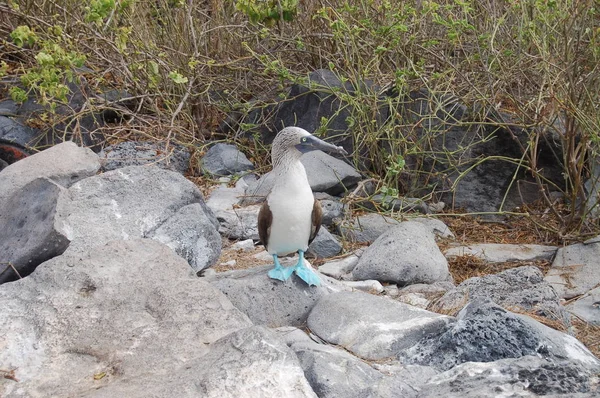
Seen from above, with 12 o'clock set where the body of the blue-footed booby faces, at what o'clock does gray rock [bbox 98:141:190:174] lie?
The gray rock is roughly at 5 o'clock from the blue-footed booby.

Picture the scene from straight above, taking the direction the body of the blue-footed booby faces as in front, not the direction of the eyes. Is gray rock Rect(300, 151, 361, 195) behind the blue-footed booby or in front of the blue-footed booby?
behind

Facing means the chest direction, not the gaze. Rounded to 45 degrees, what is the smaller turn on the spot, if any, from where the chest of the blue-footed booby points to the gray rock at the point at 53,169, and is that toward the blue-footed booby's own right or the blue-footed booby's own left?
approximately 135° to the blue-footed booby's own right

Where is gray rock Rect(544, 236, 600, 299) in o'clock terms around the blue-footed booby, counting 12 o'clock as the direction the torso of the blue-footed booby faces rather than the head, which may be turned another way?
The gray rock is roughly at 8 o'clock from the blue-footed booby.

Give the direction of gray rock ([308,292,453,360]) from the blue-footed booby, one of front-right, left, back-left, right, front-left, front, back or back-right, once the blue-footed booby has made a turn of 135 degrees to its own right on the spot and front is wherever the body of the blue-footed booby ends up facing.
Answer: back

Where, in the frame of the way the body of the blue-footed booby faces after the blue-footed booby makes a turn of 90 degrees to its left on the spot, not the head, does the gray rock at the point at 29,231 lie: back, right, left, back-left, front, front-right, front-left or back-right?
back

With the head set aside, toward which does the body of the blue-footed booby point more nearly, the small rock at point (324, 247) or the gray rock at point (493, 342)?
the gray rock

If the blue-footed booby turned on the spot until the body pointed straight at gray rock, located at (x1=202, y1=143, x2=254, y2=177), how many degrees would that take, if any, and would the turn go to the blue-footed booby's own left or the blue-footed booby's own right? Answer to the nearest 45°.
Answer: approximately 180°

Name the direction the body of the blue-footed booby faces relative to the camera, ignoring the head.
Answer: toward the camera

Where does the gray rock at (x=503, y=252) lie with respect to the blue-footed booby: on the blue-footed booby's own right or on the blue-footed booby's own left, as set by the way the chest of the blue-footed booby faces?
on the blue-footed booby's own left

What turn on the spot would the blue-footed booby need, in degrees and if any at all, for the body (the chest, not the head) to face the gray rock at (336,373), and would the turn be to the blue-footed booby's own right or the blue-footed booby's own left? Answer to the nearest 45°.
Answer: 0° — it already faces it

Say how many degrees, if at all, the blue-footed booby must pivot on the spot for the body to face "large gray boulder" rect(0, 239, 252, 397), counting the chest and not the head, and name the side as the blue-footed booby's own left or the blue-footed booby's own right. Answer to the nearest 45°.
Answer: approximately 45° to the blue-footed booby's own right

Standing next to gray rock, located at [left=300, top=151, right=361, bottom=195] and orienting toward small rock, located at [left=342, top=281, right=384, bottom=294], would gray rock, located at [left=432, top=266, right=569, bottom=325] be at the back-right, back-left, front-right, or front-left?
front-left

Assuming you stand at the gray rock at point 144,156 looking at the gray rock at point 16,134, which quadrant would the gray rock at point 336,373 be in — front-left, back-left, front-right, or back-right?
back-left

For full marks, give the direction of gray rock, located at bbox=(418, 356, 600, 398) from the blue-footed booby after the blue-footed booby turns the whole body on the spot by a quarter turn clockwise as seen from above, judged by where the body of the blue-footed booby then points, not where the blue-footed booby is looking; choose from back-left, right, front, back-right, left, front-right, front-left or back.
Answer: back-left

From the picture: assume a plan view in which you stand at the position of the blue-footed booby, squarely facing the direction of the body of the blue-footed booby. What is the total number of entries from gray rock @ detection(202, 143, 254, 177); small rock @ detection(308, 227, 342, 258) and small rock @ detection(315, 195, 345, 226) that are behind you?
3

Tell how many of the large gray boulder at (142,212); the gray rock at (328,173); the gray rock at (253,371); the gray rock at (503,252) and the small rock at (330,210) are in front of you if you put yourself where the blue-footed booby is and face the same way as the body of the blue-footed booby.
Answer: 1
